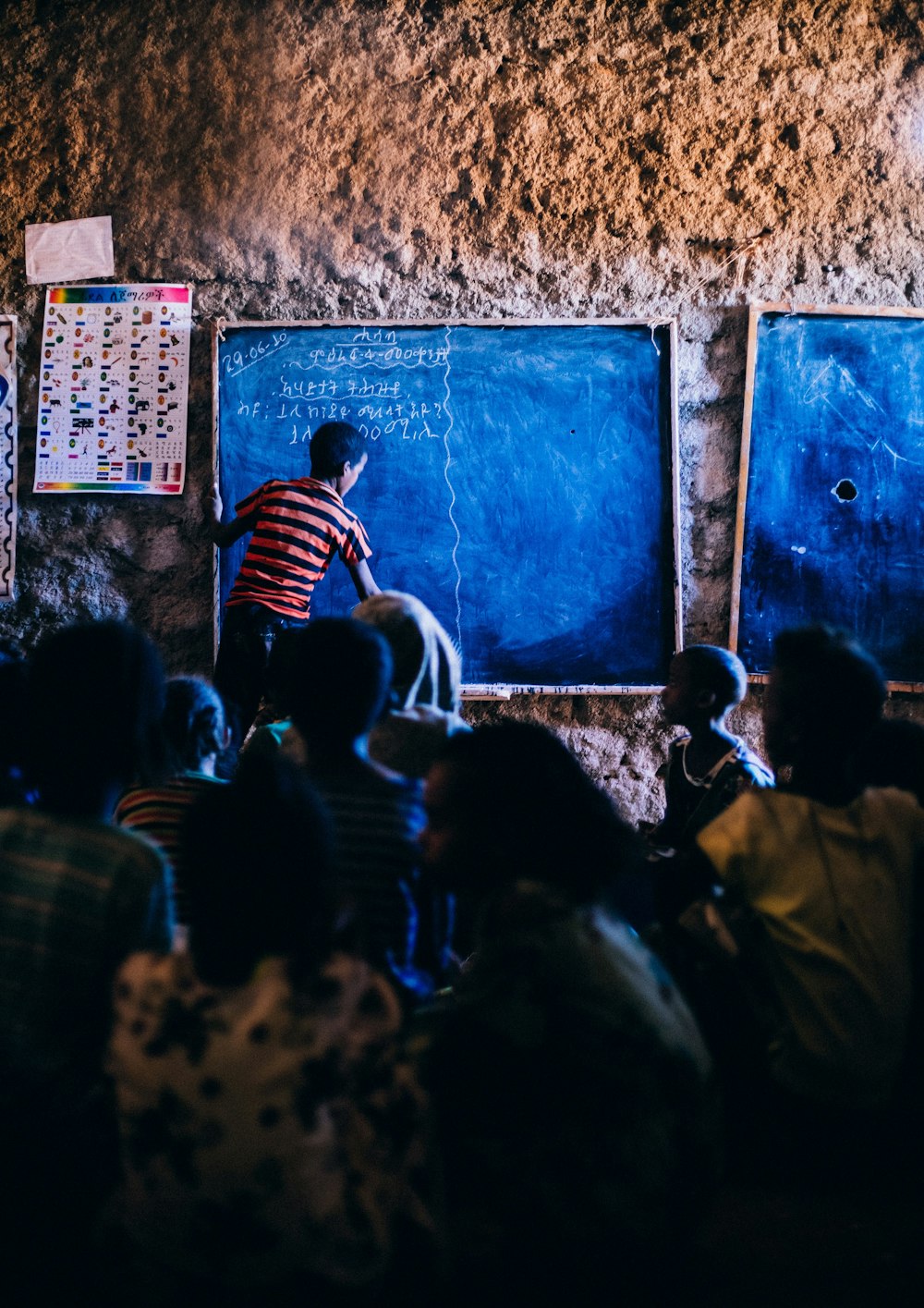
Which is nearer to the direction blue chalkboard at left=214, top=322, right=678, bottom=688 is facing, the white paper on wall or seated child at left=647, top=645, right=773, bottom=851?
the seated child

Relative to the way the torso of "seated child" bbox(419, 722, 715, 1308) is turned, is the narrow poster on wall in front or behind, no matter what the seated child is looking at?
in front

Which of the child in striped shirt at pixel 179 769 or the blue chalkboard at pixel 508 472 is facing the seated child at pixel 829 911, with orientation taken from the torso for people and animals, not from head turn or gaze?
the blue chalkboard

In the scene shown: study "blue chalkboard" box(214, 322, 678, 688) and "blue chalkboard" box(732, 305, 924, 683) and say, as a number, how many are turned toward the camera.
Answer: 2

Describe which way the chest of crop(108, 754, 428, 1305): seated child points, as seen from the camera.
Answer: away from the camera

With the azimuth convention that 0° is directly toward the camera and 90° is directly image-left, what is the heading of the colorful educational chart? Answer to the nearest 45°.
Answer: approximately 0°

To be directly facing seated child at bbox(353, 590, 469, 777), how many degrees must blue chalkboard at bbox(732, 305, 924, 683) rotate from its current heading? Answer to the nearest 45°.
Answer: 0° — it already faces them

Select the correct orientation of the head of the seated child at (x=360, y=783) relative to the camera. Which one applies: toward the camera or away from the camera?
away from the camera

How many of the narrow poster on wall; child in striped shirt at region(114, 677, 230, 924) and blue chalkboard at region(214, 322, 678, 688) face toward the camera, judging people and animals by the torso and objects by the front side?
2

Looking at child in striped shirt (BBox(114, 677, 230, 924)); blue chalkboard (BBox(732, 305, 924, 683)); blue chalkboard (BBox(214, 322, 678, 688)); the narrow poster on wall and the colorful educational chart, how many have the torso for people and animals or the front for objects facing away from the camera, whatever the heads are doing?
1

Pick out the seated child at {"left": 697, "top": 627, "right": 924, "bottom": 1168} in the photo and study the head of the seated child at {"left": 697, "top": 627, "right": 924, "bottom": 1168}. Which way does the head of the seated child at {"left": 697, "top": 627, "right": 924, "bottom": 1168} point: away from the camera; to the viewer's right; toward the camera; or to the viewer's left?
away from the camera

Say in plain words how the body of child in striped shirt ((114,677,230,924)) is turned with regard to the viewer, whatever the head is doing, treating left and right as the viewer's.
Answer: facing away from the viewer

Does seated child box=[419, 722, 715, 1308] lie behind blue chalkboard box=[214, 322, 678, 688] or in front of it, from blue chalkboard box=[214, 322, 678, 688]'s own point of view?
in front

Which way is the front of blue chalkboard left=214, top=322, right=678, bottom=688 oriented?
toward the camera
